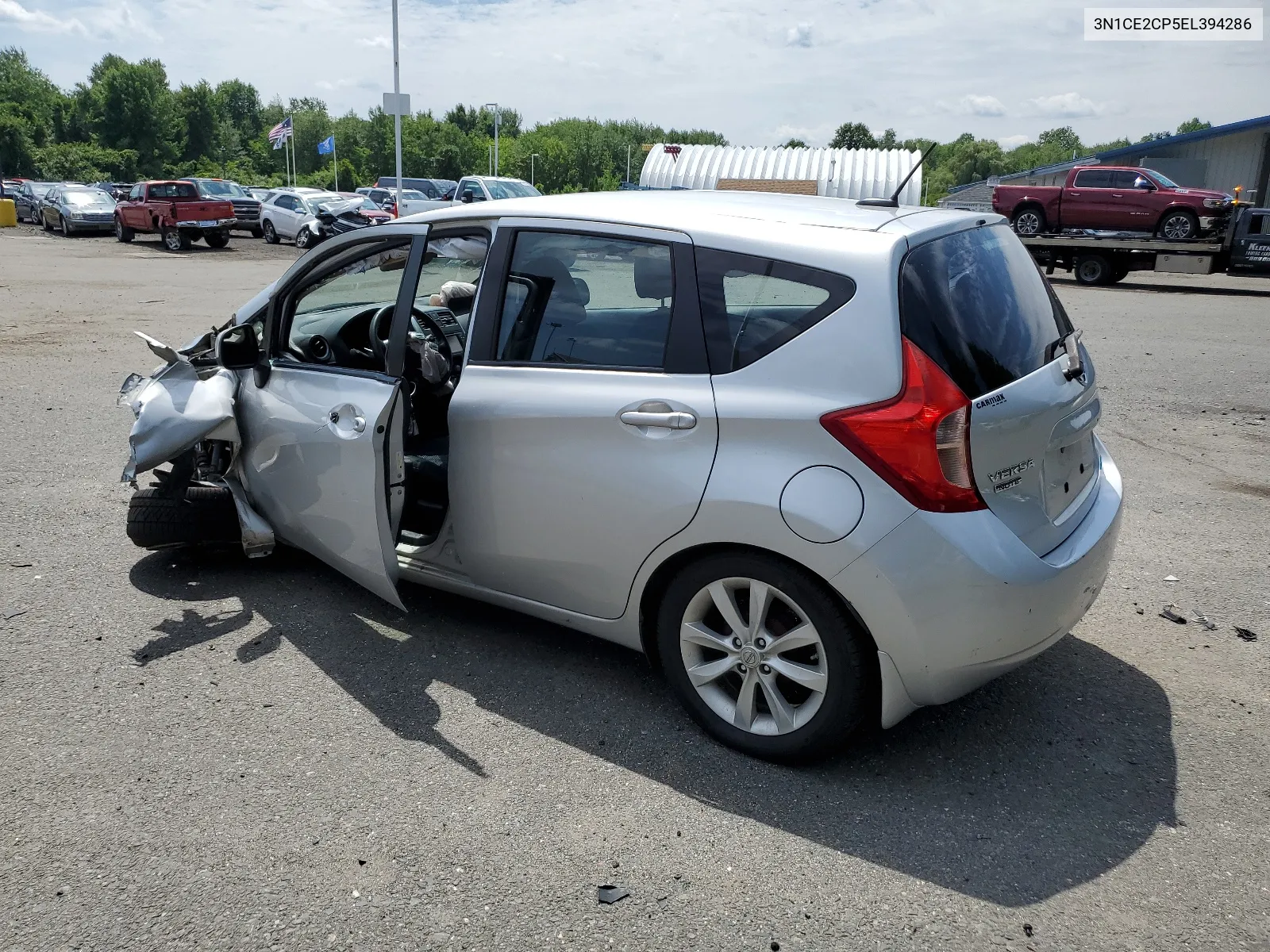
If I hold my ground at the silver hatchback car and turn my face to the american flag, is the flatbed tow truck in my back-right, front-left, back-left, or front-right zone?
front-right

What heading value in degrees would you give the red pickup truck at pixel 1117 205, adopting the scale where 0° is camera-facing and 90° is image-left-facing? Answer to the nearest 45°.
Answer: approximately 270°

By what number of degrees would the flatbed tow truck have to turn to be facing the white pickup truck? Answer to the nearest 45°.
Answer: approximately 180°

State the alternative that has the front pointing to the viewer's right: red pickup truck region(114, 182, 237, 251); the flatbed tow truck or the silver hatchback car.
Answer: the flatbed tow truck

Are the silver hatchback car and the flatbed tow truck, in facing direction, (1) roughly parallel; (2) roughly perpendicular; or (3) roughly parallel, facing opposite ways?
roughly parallel, facing opposite ways

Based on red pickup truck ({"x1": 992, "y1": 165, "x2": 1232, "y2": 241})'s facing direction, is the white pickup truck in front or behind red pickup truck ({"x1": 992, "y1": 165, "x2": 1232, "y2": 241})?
behind

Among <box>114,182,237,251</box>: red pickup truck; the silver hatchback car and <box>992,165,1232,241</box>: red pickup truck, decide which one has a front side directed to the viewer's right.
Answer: <box>992,165,1232,241</box>: red pickup truck

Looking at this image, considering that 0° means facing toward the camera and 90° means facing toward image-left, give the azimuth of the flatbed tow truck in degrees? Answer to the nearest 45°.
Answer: approximately 270°

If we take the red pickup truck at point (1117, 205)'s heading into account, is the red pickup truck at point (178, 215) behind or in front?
behind

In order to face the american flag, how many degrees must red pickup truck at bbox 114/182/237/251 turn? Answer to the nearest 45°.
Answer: approximately 45° to its right

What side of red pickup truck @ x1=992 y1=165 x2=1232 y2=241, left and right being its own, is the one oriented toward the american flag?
back

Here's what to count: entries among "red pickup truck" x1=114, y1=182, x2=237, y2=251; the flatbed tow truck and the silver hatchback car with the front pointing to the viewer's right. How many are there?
1

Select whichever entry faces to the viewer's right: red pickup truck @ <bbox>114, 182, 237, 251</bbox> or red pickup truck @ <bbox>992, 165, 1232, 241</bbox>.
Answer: red pickup truck @ <bbox>992, 165, 1232, 241</bbox>

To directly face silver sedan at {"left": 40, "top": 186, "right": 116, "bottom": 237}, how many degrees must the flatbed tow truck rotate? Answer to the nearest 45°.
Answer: approximately 180°

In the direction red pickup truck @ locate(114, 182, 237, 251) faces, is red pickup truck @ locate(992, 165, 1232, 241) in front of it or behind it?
behind

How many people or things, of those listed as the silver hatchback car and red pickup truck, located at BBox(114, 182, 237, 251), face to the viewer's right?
0

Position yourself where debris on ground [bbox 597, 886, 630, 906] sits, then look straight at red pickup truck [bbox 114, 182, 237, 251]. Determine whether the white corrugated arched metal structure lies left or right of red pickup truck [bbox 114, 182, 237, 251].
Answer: right
